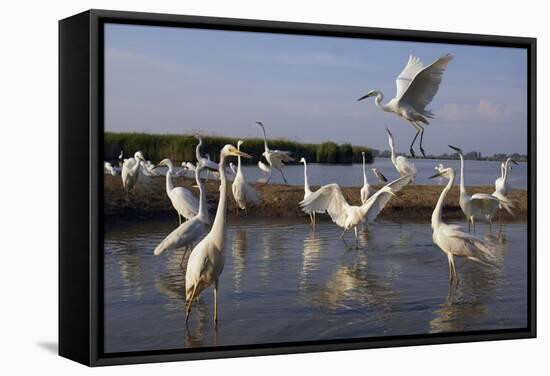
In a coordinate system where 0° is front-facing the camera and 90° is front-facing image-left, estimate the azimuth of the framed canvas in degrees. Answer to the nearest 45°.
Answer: approximately 315°
